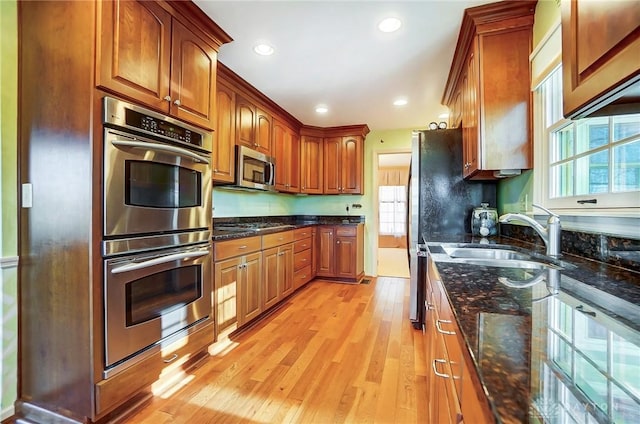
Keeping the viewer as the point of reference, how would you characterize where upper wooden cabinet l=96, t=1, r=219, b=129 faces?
facing the viewer and to the right of the viewer

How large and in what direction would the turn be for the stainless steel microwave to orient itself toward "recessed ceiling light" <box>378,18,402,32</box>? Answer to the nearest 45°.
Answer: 0° — it already faces it

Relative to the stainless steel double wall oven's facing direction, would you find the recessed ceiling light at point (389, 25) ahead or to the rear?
ahead

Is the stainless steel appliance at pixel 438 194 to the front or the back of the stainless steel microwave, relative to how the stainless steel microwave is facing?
to the front

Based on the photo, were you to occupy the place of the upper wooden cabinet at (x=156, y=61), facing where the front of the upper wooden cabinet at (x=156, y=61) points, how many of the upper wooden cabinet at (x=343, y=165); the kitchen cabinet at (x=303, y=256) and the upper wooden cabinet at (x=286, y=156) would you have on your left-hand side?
3

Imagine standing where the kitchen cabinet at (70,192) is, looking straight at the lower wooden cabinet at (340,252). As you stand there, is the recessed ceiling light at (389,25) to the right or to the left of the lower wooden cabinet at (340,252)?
right

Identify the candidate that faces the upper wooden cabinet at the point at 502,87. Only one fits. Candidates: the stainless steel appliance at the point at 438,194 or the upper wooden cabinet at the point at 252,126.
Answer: the upper wooden cabinet at the point at 252,126

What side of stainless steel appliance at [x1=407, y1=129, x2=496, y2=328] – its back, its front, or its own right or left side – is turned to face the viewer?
left

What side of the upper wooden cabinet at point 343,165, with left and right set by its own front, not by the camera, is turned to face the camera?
front

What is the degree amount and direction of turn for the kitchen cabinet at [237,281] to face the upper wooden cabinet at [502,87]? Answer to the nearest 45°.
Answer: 0° — it already faces it

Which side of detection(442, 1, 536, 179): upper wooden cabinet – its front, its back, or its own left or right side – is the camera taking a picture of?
left

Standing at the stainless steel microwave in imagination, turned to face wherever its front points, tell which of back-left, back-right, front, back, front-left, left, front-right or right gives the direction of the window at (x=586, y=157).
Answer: front

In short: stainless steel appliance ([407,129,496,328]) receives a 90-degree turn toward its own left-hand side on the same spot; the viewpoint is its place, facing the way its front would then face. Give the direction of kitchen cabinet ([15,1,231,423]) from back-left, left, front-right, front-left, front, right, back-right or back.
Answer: front-right
